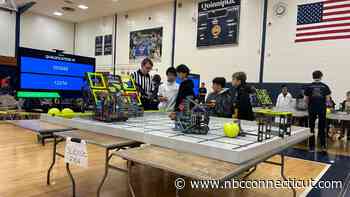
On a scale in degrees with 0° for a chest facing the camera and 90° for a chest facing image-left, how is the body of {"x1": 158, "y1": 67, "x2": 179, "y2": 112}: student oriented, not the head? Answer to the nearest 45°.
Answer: approximately 45°

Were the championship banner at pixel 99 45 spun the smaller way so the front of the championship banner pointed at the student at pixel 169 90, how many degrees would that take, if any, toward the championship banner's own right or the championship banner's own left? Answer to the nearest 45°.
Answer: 0° — it already faces them

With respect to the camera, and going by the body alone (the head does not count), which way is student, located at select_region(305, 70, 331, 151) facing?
away from the camera

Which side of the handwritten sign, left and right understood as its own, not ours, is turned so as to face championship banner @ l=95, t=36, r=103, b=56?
back

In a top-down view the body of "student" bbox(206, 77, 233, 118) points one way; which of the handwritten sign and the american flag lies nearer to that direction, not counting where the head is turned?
the handwritten sign

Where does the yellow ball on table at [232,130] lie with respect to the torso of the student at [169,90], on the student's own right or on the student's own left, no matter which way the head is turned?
on the student's own left

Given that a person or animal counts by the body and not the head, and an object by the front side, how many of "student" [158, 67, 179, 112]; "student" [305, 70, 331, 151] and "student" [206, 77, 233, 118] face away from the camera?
1
